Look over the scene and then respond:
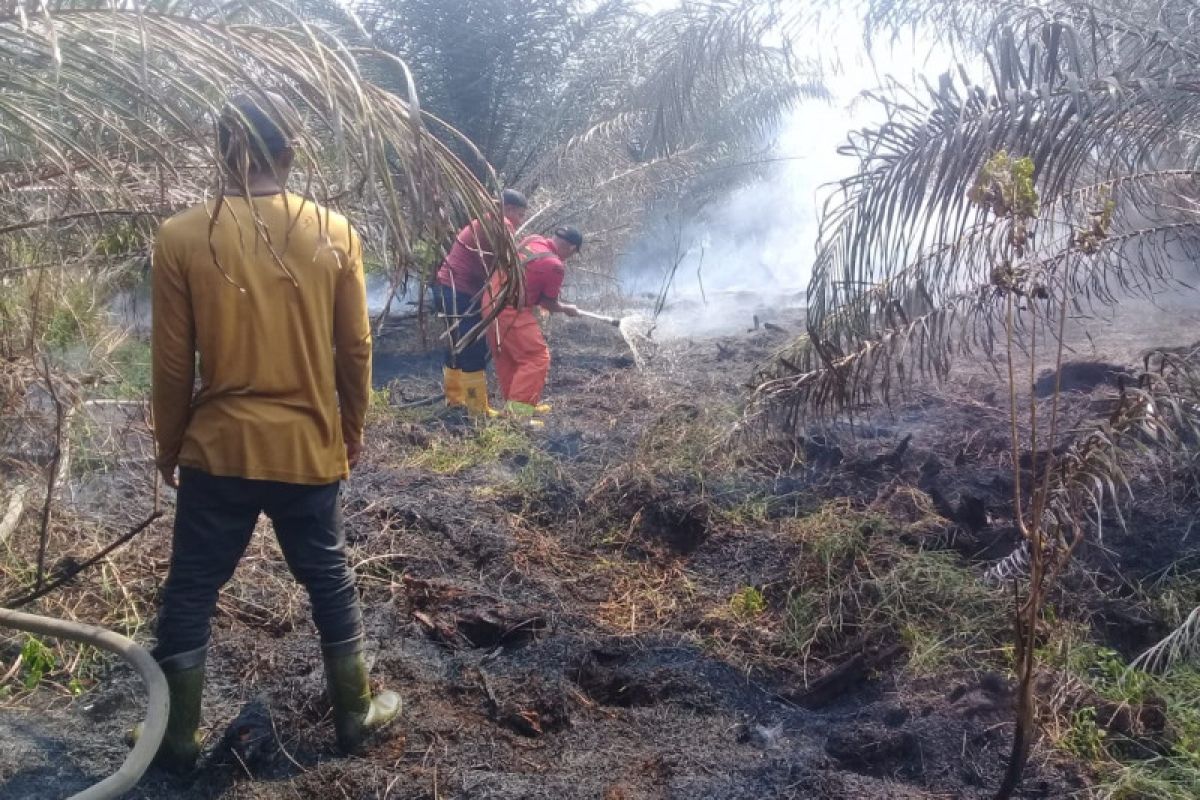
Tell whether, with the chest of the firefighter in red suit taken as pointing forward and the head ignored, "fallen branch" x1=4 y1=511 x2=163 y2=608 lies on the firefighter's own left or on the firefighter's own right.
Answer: on the firefighter's own right

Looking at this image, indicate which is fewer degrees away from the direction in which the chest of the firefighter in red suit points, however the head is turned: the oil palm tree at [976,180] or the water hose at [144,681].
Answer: the oil palm tree

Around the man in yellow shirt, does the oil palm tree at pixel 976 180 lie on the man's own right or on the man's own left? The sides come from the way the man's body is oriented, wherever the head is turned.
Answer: on the man's own right

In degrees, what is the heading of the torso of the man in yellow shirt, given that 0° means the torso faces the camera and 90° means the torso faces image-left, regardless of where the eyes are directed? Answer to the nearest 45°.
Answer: approximately 180°

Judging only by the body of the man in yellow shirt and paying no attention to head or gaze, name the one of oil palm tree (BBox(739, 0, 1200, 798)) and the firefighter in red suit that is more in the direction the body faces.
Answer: the firefighter in red suit

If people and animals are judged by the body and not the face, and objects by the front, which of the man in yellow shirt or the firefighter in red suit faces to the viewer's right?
the firefighter in red suit

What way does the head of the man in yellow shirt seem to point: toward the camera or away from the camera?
away from the camera

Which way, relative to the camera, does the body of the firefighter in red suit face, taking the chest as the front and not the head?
to the viewer's right

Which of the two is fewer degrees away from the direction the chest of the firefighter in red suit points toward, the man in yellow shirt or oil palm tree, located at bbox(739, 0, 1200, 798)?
the oil palm tree

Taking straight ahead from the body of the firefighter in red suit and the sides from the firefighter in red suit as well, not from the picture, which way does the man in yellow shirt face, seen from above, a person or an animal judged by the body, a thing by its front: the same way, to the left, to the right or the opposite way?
to the left

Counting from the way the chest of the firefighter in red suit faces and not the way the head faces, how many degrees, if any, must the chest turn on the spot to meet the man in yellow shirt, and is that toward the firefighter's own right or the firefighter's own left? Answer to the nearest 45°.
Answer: approximately 90° to the firefighter's own right

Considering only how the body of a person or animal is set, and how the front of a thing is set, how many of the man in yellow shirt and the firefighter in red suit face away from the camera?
1
